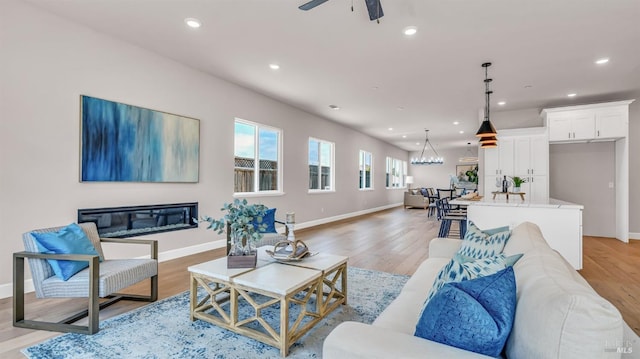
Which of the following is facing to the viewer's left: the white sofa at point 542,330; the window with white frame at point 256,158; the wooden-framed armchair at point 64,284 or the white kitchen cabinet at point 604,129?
the white sofa

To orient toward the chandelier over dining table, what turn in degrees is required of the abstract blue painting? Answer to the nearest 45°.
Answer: approximately 45° to its left

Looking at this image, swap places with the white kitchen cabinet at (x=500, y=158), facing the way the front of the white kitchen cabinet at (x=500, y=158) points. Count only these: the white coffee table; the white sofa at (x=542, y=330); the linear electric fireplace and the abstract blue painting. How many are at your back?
0

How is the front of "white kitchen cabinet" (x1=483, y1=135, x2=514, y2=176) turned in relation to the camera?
facing the viewer

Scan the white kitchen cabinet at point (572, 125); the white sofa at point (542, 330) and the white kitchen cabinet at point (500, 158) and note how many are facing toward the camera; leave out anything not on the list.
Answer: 2

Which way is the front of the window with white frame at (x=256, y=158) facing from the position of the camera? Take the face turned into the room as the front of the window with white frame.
facing the viewer and to the right of the viewer

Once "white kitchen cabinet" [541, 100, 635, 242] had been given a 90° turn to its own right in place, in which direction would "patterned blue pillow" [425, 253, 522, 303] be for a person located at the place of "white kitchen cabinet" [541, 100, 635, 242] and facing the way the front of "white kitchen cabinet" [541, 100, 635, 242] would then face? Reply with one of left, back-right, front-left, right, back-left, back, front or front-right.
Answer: left

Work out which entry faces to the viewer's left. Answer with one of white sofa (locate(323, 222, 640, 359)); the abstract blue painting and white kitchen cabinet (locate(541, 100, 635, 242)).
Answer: the white sofa

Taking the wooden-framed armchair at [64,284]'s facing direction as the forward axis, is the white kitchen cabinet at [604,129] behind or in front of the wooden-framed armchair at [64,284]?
in front

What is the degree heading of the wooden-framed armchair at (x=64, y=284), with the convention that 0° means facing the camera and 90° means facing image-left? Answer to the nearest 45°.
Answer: approximately 315°

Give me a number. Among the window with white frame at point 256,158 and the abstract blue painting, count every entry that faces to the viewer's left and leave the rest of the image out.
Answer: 0

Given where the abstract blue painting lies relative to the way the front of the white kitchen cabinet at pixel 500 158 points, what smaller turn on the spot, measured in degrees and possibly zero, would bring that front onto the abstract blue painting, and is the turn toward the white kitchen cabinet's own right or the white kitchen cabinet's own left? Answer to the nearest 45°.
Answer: approximately 45° to the white kitchen cabinet's own right

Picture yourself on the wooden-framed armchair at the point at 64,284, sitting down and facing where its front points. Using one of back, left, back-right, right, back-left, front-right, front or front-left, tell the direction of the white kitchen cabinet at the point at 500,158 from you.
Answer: front-left

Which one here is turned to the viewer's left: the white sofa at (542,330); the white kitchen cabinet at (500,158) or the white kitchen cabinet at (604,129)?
the white sofa

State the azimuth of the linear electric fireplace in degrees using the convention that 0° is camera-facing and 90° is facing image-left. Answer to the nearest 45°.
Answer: approximately 315°

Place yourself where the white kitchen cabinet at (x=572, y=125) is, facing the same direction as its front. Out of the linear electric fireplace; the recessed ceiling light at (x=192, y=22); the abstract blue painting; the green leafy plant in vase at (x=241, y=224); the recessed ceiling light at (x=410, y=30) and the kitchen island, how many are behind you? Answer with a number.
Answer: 0

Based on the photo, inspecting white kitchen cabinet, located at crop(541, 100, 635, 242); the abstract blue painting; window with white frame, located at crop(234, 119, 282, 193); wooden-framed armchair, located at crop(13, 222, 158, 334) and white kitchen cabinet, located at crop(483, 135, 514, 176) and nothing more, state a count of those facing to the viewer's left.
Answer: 0

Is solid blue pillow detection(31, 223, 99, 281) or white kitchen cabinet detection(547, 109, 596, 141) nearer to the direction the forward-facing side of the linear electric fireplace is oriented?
the white kitchen cabinet

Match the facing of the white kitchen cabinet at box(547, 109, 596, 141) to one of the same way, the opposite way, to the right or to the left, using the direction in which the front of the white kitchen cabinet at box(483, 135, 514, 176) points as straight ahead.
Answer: the same way

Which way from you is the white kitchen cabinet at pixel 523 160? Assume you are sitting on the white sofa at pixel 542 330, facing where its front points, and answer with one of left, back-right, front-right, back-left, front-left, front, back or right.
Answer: right

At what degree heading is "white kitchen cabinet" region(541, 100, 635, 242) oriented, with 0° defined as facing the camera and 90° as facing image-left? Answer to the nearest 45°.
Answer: approximately 0°

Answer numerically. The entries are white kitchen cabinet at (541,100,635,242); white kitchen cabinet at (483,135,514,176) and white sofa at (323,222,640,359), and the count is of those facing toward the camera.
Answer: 2

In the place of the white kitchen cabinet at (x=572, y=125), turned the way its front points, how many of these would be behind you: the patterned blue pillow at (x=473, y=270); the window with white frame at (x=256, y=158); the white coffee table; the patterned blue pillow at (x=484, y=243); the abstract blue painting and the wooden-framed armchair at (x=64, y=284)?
0

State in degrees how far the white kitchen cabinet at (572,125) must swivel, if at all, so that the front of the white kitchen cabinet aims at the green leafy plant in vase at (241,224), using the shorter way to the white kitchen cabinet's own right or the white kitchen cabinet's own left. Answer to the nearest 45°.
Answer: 0° — it already faces it
